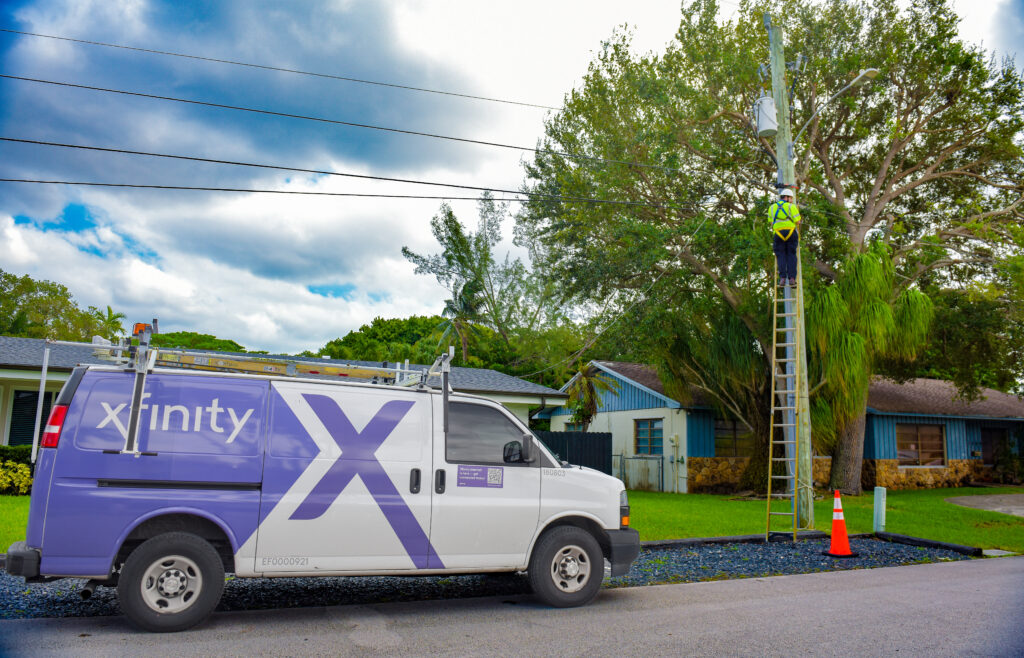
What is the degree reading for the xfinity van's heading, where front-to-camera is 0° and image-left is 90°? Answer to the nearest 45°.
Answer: approximately 270°

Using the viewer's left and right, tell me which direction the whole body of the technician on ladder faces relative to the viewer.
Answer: facing away from the viewer

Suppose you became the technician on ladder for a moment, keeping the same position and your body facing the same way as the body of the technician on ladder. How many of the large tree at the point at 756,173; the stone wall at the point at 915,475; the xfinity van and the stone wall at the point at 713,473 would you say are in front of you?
3

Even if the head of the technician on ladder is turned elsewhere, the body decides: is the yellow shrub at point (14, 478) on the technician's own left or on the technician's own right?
on the technician's own left

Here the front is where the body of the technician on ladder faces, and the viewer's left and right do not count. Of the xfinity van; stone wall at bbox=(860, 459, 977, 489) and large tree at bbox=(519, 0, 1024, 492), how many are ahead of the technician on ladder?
2

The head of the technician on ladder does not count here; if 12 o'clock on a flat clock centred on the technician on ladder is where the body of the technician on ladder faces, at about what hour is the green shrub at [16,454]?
The green shrub is roughly at 9 o'clock from the technician on ladder.

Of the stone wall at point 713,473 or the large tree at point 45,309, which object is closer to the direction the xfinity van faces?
the stone wall

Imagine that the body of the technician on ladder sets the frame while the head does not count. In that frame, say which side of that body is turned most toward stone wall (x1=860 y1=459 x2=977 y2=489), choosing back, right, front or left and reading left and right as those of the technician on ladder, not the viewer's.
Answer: front

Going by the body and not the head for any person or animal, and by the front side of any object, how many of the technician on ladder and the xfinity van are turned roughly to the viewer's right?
1

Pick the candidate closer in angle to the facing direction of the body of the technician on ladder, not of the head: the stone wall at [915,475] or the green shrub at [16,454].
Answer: the stone wall
